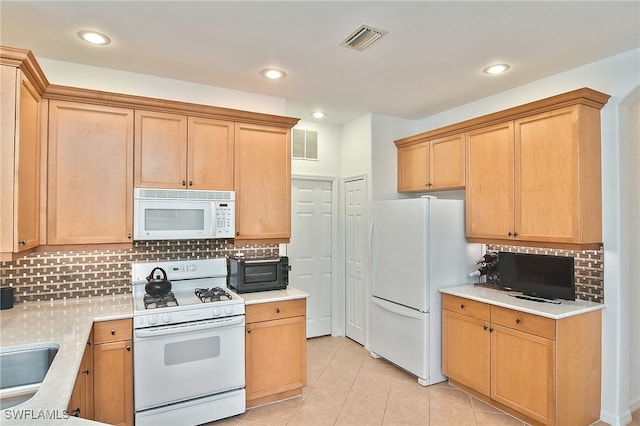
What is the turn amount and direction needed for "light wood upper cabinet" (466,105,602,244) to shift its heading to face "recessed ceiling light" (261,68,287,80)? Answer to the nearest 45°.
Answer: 0° — it already faces it

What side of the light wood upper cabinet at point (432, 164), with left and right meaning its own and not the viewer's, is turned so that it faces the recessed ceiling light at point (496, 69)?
left

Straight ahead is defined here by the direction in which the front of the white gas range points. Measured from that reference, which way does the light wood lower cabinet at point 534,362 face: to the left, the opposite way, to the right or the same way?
to the right

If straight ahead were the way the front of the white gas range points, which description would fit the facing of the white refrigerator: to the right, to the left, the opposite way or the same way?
to the right

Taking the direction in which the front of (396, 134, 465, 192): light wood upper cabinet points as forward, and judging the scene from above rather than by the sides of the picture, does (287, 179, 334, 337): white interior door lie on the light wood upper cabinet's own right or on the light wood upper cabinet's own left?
on the light wood upper cabinet's own right

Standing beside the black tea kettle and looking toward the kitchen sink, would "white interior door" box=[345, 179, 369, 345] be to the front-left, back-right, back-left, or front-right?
back-left

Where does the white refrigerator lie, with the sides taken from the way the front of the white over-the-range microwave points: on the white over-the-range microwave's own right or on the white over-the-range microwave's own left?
on the white over-the-range microwave's own left

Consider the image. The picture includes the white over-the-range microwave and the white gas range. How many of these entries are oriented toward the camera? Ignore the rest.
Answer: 2

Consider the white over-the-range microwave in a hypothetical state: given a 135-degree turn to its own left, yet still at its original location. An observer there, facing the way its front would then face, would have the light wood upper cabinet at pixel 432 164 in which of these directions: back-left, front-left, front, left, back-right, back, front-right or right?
front-right
